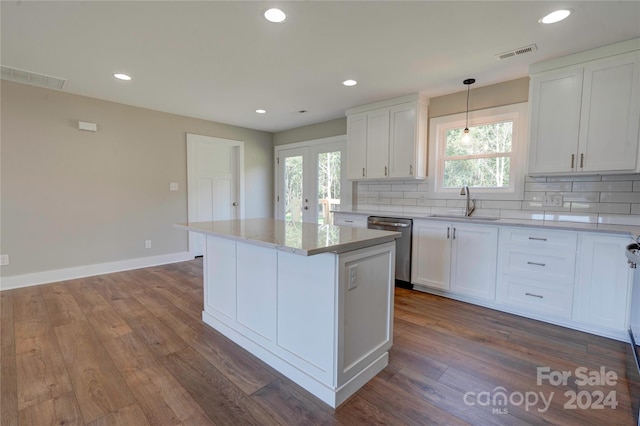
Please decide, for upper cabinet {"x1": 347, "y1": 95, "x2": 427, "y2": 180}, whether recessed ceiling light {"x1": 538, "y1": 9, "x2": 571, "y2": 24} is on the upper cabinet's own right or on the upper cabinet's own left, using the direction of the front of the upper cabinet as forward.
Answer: on the upper cabinet's own left

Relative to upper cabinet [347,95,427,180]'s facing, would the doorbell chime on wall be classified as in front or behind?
in front

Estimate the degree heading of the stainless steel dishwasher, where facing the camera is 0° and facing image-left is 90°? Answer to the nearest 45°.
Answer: approximately 45°

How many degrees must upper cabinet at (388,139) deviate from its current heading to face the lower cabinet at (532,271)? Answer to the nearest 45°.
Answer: approximately 90° to its left

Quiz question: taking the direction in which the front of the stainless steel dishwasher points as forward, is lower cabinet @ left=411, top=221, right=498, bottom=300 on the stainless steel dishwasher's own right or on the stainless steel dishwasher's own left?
on the stainless steel dishwasher's own left

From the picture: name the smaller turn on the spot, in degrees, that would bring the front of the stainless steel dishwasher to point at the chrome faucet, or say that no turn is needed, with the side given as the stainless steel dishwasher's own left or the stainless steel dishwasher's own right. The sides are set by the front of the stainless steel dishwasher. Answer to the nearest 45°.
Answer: approximately 135° to the stainless steel dishwasher's own left

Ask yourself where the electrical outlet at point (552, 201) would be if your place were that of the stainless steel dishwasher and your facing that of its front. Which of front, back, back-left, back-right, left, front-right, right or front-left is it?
back-left

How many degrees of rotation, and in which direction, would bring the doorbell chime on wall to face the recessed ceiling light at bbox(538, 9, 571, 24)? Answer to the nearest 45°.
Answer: approximately 45° to its left

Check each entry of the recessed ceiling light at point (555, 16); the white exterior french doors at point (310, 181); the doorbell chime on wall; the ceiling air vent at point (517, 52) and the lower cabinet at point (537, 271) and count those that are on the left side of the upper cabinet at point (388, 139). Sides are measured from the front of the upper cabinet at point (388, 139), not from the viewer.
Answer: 3

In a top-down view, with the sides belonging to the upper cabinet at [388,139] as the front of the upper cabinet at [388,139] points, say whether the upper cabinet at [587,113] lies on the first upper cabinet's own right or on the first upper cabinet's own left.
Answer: on the first upper cabinet's own left

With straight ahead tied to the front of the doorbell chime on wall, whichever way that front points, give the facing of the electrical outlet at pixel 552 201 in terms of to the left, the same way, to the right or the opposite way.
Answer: to the right

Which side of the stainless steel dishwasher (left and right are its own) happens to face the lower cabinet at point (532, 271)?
left

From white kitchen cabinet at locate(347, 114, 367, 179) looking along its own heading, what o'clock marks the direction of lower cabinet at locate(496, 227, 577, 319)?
The lower cabinet is roughly at 9 o'clock from the white kitchen cabinet.

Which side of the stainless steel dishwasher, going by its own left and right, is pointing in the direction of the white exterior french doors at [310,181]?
right
